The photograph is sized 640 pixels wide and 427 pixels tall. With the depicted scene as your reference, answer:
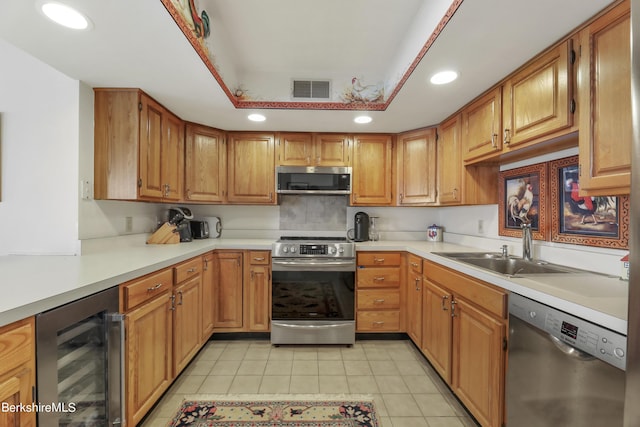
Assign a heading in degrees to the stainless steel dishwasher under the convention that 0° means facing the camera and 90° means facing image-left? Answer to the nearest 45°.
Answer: approximately 45°

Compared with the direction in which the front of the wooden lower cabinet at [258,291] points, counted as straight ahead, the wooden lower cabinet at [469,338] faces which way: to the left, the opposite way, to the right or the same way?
to the right
